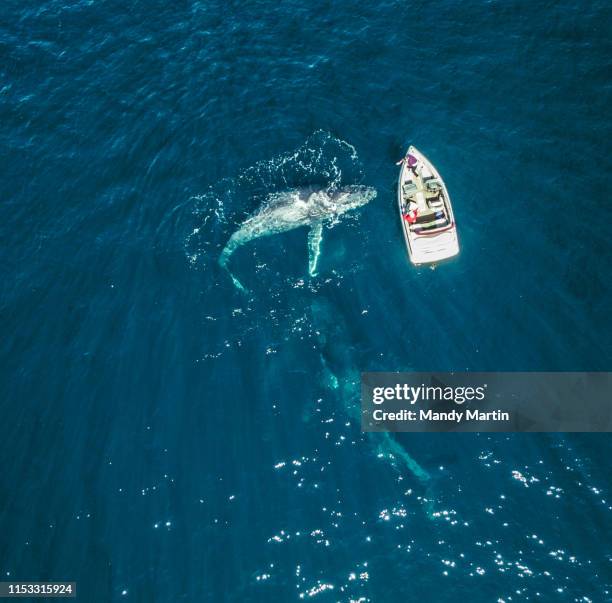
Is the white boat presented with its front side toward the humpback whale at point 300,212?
no

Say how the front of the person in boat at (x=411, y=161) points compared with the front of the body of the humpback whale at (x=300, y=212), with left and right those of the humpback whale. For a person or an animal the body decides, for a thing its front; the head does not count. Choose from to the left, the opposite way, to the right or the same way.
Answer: the opposite way

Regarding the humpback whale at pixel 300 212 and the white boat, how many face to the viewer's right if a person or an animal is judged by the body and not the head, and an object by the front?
1

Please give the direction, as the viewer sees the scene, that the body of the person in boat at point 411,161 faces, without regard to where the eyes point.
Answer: to the viewer's left

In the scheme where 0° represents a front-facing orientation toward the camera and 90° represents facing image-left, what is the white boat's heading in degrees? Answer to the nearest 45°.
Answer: approximately 180°

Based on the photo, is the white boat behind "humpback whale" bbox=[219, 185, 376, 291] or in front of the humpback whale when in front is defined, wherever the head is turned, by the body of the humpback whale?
in front

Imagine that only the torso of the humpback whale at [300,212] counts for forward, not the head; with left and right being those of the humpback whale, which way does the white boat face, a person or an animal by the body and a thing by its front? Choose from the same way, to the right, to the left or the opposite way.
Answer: to the left

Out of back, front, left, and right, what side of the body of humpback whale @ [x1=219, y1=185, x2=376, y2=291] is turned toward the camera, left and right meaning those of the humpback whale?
right

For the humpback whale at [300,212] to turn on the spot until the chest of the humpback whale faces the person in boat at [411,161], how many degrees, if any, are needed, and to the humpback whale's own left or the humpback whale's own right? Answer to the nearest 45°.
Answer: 0° — it already faces them

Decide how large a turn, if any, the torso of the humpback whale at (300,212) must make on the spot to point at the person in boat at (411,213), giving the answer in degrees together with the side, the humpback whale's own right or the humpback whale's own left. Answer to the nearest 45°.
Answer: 0° — it already faces them

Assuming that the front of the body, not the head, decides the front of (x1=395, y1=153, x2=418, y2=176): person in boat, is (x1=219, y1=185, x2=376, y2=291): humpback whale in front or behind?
in front

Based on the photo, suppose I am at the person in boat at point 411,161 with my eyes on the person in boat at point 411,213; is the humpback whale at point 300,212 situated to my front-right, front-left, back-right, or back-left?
front-right
